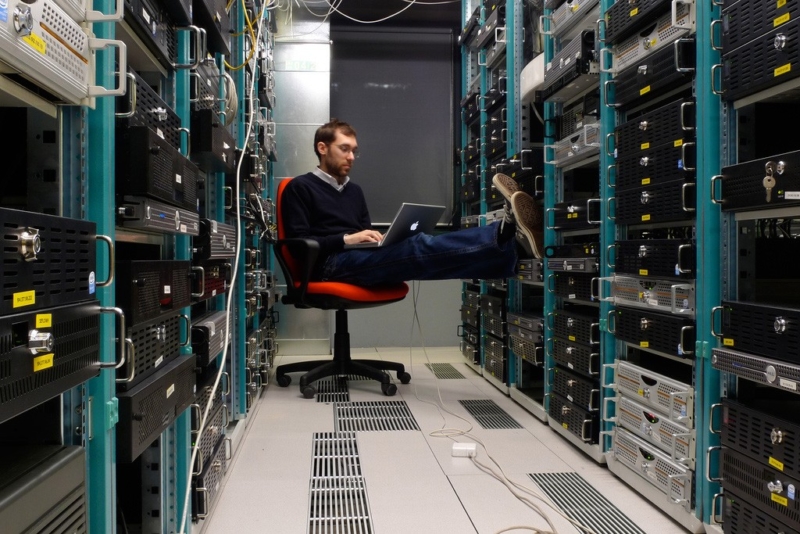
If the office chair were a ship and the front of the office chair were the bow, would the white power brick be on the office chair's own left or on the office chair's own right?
on the office chair's own right

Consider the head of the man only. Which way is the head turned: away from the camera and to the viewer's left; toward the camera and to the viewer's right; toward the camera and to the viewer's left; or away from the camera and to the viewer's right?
toward the camera and to the viewer's right

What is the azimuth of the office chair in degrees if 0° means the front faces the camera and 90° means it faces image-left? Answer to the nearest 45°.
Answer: approximately 270°
